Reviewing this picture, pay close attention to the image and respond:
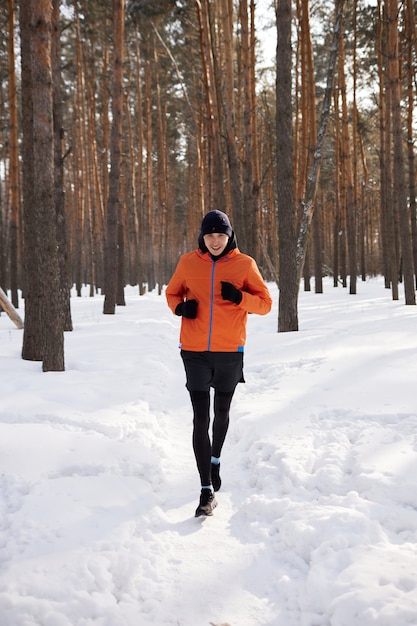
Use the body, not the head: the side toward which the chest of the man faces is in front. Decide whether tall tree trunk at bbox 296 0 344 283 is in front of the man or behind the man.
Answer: behind

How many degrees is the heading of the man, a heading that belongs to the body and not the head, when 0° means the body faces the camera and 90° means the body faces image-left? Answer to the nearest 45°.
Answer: approximately 0°

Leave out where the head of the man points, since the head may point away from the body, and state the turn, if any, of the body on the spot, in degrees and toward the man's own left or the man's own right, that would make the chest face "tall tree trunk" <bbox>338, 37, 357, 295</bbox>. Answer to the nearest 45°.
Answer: approximately 180°

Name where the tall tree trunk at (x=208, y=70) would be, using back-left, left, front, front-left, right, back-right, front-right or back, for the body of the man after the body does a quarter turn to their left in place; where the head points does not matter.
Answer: left

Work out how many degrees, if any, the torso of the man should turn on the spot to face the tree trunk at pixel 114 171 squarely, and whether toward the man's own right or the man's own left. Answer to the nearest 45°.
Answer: approximately 180°

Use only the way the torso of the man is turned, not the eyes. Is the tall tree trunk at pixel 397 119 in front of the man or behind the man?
behind

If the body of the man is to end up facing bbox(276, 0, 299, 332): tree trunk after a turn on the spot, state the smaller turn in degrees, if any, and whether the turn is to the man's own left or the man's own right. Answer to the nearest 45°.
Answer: approximately 180°
